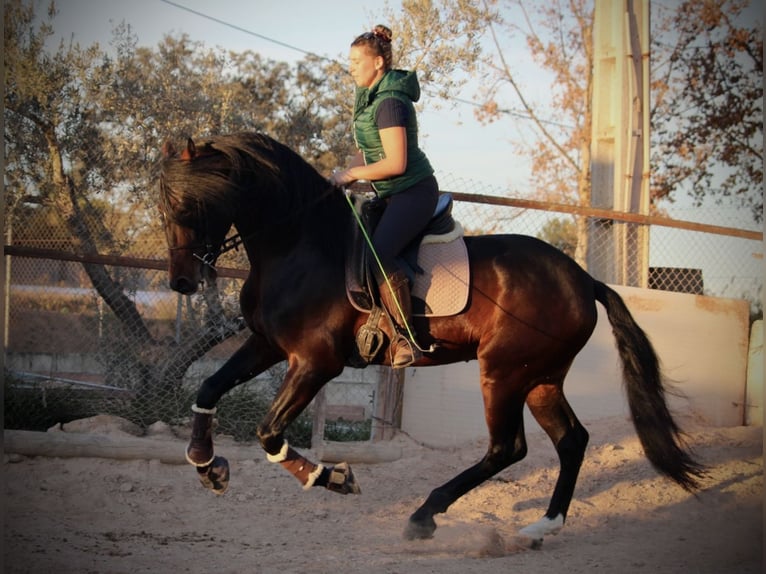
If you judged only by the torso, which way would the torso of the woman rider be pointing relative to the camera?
to the viewer's left

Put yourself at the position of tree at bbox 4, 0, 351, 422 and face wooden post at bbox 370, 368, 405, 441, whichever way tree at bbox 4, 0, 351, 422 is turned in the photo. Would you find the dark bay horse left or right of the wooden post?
right

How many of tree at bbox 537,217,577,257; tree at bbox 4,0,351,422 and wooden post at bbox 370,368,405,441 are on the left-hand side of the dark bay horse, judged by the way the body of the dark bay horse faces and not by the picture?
0

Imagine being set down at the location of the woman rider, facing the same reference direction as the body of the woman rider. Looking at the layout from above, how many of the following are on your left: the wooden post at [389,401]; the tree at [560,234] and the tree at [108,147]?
0

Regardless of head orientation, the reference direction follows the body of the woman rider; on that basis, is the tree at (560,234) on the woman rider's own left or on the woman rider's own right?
on the woman rider's own right

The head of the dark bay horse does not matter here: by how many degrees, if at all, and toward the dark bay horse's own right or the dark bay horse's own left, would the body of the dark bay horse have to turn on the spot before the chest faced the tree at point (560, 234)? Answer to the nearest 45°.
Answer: approximately 90° to the dark bay horse's own right

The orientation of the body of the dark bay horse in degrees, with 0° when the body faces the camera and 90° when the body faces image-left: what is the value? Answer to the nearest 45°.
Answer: approximately 90°

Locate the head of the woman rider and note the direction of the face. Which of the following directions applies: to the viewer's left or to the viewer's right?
to the viewer's left

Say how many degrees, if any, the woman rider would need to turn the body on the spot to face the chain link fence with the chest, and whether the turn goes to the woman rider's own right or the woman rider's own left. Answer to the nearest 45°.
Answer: approximately 45° to the woman rider's own right

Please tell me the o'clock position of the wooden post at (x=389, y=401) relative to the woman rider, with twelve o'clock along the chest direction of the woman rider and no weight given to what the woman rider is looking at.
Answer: The wooden post is roughly at 3 o'clock from the woman rider.

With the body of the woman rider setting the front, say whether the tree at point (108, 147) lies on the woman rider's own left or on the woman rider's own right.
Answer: on the woman rider's own right

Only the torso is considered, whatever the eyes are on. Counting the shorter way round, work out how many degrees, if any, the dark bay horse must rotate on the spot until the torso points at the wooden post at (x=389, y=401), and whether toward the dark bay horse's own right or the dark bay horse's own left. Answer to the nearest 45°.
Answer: approximately 90° to the dark bay horse's own right
